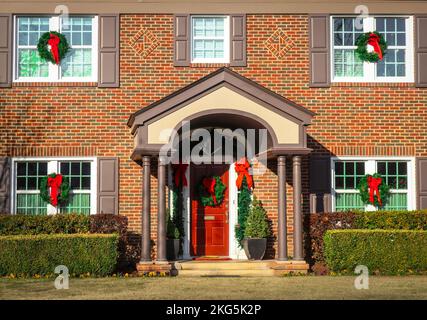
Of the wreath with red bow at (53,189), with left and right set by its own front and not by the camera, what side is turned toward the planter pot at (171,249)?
left

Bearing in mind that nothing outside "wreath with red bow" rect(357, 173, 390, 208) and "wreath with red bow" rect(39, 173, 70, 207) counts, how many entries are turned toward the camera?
2

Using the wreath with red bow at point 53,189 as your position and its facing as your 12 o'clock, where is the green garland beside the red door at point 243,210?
The green garland beside the red door is roughly at 9 o'clock from the wreath with red bow.

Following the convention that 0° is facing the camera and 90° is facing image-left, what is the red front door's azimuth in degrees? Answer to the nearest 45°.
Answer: approximately 0°

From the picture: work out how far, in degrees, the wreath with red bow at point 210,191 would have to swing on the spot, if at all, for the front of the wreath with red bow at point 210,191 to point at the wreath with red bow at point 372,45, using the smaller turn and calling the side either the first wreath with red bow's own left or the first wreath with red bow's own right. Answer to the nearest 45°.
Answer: approximately 90° to the first wreath with red bow's own left

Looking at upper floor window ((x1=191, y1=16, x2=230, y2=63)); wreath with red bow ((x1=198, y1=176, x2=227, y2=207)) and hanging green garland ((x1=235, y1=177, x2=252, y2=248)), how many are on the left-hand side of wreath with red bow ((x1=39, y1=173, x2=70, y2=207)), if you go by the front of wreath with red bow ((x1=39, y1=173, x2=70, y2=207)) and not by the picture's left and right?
3
